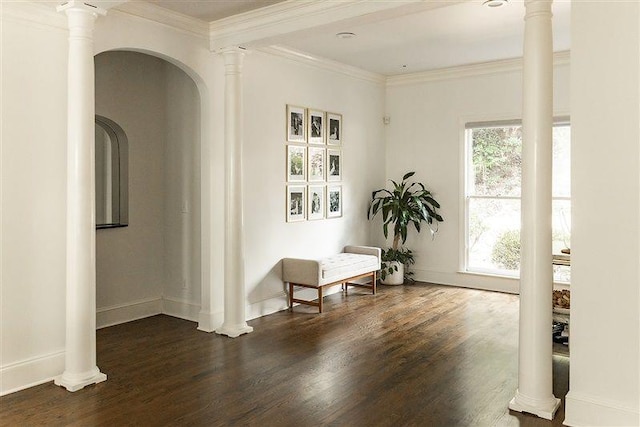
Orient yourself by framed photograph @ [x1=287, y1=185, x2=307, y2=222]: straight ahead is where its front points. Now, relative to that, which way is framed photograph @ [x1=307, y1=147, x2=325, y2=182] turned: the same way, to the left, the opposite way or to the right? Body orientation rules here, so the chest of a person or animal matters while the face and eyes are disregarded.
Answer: the same way

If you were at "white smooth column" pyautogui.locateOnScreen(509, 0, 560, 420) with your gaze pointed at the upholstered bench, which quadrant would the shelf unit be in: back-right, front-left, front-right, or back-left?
front-right

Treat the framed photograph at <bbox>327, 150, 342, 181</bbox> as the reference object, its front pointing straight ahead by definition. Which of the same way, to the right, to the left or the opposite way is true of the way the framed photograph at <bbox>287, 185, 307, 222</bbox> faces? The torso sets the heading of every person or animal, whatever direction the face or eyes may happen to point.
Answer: the same way

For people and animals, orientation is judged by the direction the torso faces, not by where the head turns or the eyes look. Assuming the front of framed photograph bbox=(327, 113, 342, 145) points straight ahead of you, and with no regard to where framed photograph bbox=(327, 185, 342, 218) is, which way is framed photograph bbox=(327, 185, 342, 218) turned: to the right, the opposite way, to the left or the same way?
the same way

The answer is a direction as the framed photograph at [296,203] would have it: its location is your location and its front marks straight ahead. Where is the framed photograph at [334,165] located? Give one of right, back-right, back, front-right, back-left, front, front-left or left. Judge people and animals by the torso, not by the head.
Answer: left

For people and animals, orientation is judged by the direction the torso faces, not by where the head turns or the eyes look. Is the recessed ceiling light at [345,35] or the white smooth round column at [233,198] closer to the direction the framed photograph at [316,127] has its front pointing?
the recessed ceiling light

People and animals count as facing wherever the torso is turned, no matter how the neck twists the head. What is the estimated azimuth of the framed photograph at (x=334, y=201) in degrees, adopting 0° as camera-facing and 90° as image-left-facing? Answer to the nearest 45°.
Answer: approximately 315°

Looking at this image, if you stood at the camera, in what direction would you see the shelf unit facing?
facing the viewer and to the left of the viewer

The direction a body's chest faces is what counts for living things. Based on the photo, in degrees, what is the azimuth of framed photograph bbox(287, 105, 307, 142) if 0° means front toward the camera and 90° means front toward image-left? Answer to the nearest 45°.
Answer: approximately 315°

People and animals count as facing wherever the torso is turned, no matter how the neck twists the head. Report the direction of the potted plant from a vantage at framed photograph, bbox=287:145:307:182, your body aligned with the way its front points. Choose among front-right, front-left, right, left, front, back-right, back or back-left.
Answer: left

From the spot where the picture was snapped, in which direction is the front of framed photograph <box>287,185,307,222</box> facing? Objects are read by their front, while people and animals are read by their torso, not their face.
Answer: facing the viewer and to the right of the viewer

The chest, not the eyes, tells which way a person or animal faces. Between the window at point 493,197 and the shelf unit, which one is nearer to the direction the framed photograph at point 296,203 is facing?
the shelf unit

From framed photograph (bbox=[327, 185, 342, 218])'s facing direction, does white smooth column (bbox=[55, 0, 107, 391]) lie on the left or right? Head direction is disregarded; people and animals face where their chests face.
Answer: on its right

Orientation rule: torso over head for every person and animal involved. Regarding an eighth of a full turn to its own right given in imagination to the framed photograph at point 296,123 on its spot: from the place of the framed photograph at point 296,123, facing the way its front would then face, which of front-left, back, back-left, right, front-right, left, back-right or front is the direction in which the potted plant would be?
back-left

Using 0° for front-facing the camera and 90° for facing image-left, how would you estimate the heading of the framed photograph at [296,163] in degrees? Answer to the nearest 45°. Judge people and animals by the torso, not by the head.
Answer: approximately 315°

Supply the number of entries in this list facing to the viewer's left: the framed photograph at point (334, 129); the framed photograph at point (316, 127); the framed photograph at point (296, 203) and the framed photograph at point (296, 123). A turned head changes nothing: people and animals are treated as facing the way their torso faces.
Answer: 0
